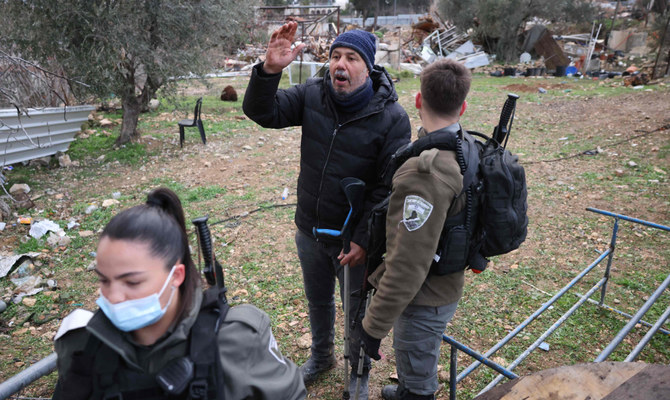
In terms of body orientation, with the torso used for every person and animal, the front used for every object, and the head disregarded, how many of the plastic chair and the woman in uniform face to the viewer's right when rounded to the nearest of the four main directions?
0

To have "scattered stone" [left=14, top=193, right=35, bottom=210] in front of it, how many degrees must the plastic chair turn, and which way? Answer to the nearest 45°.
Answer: approximately 45° to its left

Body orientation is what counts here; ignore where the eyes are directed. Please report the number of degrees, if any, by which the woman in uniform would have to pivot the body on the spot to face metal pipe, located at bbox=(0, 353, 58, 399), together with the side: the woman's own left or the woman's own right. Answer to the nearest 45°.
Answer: approximately 90° to the woman's own right

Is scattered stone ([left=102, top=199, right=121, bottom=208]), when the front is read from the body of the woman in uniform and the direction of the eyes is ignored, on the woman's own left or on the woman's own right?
on the woman's own right

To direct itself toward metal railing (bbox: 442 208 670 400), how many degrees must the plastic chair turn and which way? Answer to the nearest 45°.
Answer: approximately 90° to its left

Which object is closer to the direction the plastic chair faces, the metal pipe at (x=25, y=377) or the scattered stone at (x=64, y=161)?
the scattered stone

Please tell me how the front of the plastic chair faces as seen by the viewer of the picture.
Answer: facing to the left of the viewer

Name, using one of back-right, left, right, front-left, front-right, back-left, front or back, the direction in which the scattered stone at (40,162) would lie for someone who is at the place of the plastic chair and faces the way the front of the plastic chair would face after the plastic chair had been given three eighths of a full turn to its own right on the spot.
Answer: back-left

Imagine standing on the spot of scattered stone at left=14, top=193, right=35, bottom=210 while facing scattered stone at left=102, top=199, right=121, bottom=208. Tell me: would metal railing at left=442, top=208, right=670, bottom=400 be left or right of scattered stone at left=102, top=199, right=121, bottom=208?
right

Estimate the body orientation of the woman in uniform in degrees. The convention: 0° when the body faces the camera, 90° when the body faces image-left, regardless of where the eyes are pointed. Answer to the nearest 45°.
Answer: approximately 45°

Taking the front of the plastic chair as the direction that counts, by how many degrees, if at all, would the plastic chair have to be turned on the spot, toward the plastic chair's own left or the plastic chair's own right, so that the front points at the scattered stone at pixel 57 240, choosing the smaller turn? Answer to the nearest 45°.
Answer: approximately 45° to the plastic chair's own left

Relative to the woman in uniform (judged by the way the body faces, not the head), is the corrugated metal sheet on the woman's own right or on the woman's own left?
on the woman's own right

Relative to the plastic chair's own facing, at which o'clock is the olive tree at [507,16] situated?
The olive tree is roughly at 5 o'clock from the plastic chair.

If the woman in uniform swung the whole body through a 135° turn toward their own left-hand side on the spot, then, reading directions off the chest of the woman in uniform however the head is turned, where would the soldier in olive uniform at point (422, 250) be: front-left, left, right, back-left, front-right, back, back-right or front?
front

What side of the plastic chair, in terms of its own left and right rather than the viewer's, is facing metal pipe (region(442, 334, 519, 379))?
left
